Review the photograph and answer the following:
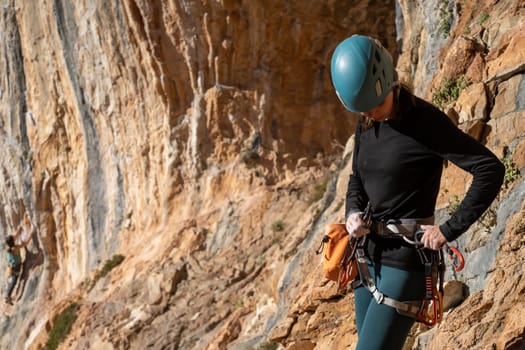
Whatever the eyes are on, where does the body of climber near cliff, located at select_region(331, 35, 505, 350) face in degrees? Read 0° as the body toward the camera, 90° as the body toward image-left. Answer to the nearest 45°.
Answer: approximately 45°

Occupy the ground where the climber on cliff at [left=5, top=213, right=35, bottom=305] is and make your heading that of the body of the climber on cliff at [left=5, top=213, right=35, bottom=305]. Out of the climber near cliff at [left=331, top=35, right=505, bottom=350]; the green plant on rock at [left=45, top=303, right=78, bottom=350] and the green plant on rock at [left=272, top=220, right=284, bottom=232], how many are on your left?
0

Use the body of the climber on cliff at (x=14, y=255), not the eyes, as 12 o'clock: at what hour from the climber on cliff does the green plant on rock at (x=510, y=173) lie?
The green plant on rock is roughly at 4 o'clock from the climber on cliff.

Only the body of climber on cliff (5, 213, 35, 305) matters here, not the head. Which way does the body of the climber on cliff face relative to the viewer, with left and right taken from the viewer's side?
facing away from the viewer and to the right of the viewer

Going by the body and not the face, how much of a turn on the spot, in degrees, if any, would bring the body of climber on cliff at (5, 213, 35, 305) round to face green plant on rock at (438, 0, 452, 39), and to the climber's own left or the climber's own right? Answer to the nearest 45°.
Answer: approximately 90° to the climber's own right

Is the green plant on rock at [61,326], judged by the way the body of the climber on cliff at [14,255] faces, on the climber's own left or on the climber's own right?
on the climber's own right

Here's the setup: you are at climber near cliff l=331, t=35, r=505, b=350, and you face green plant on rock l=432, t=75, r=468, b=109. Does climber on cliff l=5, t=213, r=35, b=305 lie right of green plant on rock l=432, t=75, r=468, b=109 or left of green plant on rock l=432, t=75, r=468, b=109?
left

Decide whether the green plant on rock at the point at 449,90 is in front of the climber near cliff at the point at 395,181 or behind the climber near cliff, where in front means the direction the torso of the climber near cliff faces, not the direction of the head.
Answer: behind

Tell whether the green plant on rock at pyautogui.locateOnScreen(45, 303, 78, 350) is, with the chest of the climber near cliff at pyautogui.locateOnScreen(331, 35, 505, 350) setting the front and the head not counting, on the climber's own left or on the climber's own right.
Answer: on the climber's own right

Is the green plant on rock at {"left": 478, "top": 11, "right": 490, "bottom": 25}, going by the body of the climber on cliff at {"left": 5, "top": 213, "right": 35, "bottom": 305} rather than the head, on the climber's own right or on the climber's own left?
on the climber's own right

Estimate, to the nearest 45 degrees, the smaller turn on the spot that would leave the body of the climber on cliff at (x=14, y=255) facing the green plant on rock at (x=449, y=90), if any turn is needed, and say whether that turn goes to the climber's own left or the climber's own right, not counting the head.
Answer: approximately 135° to the climber's own right
